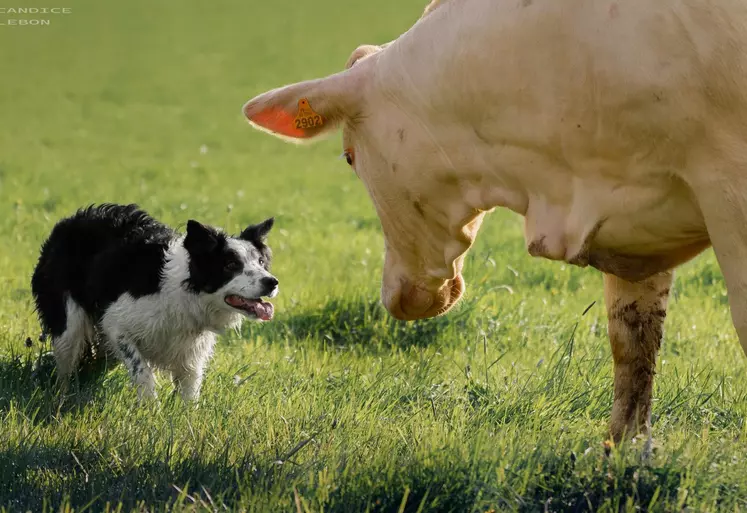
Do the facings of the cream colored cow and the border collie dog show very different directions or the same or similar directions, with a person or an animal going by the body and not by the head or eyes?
very different directions

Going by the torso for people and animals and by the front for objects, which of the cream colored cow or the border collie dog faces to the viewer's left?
the cream colored cow

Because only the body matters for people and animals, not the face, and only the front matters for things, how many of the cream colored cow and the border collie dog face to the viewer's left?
1

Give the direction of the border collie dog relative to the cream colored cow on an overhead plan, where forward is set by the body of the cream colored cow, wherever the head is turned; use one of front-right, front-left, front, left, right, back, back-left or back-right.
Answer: front-right

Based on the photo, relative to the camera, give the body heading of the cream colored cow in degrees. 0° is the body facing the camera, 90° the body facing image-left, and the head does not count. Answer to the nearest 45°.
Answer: approximately 90°

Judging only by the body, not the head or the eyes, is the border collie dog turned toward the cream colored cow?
yes
